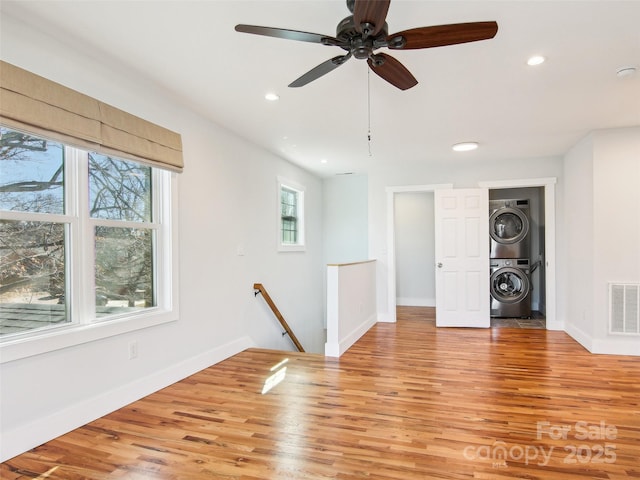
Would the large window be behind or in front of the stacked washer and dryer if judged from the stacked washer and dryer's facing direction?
in front

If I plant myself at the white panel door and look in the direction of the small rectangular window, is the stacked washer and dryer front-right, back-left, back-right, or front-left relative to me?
back-right

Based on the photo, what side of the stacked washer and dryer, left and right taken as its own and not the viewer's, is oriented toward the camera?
front

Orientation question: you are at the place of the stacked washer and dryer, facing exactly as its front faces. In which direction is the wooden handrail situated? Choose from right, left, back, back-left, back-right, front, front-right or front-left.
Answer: front-right

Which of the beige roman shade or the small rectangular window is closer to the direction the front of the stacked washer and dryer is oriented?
the beige roman shade

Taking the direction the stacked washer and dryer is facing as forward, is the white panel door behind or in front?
in front

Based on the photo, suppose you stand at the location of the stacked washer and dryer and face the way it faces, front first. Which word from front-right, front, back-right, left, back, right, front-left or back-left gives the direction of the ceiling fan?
front

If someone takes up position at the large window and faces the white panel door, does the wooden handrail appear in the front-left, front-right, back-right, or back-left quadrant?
front-left

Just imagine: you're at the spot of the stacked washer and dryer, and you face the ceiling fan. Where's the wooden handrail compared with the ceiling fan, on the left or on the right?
right

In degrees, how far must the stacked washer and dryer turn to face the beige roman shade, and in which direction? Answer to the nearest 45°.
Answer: approximately 45° to its right

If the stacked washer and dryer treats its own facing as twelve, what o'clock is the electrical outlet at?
The electrical outlet is roughly at 1 o'clock from the stacked washer and dryer.

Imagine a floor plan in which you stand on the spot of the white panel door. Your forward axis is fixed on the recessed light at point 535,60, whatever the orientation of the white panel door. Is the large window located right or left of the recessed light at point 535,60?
right

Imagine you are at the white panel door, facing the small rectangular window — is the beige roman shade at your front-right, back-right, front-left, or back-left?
front-left

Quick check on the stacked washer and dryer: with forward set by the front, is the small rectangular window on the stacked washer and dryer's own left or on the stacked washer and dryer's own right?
on the stacked washer and dryer's own right
